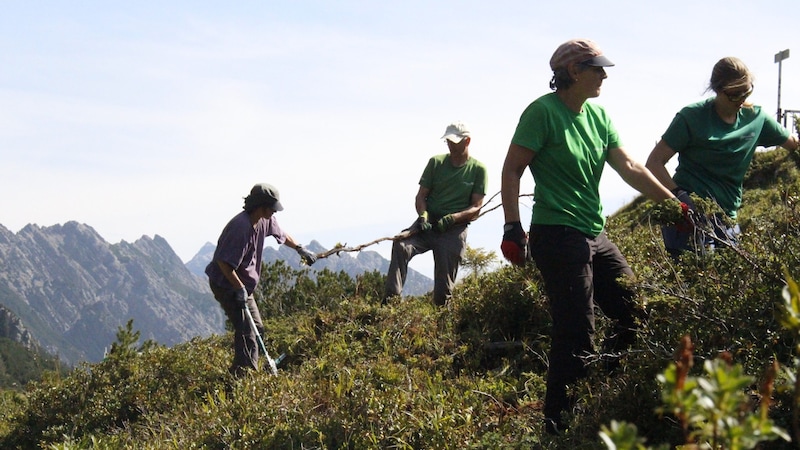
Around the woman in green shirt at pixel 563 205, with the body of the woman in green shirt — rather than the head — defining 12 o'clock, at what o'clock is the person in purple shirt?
The person in purple shirt is roughly at 6 o'clock from the woman in green shirt.

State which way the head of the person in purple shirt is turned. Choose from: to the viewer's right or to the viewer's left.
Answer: to the viewer's right

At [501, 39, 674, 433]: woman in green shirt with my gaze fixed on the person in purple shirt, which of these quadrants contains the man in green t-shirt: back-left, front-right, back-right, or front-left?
front-right

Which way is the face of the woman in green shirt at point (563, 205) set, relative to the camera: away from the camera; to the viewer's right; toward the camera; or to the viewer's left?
to the viewer's right

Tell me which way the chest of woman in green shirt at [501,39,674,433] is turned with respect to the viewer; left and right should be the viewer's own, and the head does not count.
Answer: facing the viewer and to the right of the viewer

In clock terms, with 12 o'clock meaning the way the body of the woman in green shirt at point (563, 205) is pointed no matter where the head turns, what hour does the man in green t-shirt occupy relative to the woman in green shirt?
The man in green t-shirt is roughly at 7 o'clock from the woman in green shirt.

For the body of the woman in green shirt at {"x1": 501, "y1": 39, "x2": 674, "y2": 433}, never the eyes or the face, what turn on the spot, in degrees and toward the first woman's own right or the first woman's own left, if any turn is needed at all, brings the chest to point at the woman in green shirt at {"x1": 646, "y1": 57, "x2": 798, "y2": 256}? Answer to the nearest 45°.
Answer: approximately 90° to the first woman's own left
